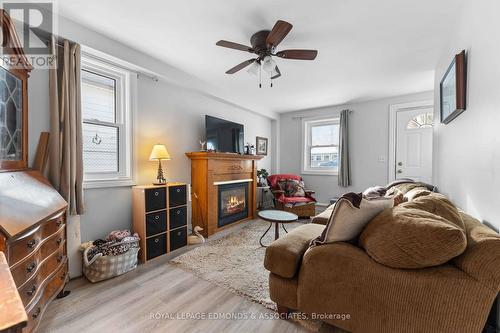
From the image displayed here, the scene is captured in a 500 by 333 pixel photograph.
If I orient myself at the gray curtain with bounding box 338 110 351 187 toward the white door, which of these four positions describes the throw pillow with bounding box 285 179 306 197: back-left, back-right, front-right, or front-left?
back-right

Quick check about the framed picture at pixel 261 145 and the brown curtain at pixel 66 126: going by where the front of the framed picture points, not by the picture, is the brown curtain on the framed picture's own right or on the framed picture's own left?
on the framed picture's own right

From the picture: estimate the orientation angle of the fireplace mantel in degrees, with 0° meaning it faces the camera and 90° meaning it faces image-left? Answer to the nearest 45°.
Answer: approximately 315°

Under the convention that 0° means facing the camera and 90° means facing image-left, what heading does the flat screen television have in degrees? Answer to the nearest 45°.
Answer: approximately 315°

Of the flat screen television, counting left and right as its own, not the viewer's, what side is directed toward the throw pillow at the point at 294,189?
left

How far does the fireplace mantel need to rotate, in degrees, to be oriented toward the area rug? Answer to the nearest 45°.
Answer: approximately 45° to its right

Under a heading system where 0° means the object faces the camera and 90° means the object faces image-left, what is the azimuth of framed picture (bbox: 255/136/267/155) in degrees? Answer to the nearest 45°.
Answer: approximately 315°

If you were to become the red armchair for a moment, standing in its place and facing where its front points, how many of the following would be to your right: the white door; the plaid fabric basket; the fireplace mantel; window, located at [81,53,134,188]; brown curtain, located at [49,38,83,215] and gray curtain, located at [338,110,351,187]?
4
